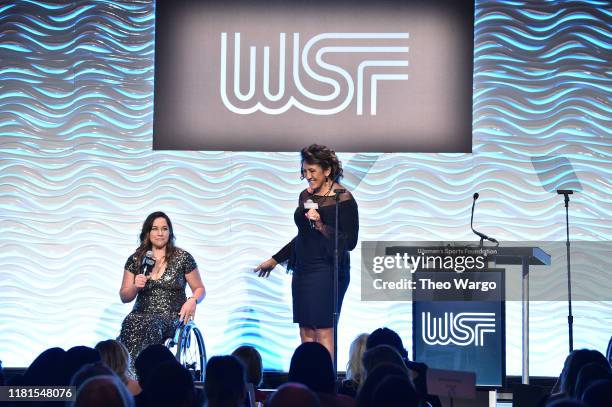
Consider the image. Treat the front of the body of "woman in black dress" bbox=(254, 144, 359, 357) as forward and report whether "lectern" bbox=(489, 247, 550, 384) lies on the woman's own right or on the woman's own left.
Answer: on the woman's own left

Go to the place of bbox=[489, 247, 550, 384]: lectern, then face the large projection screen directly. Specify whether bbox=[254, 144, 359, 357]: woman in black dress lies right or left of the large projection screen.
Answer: left

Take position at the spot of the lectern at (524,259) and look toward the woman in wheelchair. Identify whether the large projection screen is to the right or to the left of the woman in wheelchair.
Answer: right

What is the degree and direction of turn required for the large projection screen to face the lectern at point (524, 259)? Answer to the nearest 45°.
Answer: approximately 45° to its left

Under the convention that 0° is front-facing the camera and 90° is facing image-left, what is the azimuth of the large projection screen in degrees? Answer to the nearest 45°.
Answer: approximately 0°
